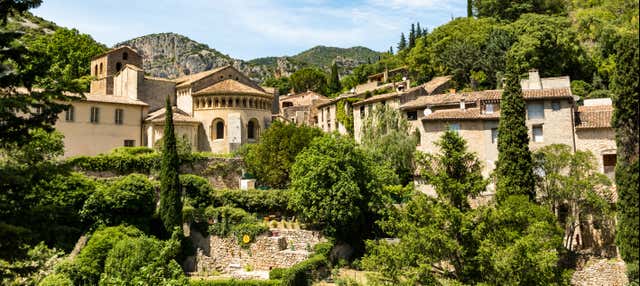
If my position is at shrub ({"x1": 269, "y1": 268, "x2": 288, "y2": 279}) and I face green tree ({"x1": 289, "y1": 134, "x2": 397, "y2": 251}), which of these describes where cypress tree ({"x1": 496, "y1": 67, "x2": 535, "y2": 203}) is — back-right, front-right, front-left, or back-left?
front-right

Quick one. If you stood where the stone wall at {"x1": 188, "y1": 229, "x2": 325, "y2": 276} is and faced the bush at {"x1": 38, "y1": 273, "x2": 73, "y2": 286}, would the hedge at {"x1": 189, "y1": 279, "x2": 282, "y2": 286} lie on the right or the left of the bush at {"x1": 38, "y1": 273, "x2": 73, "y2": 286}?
left
